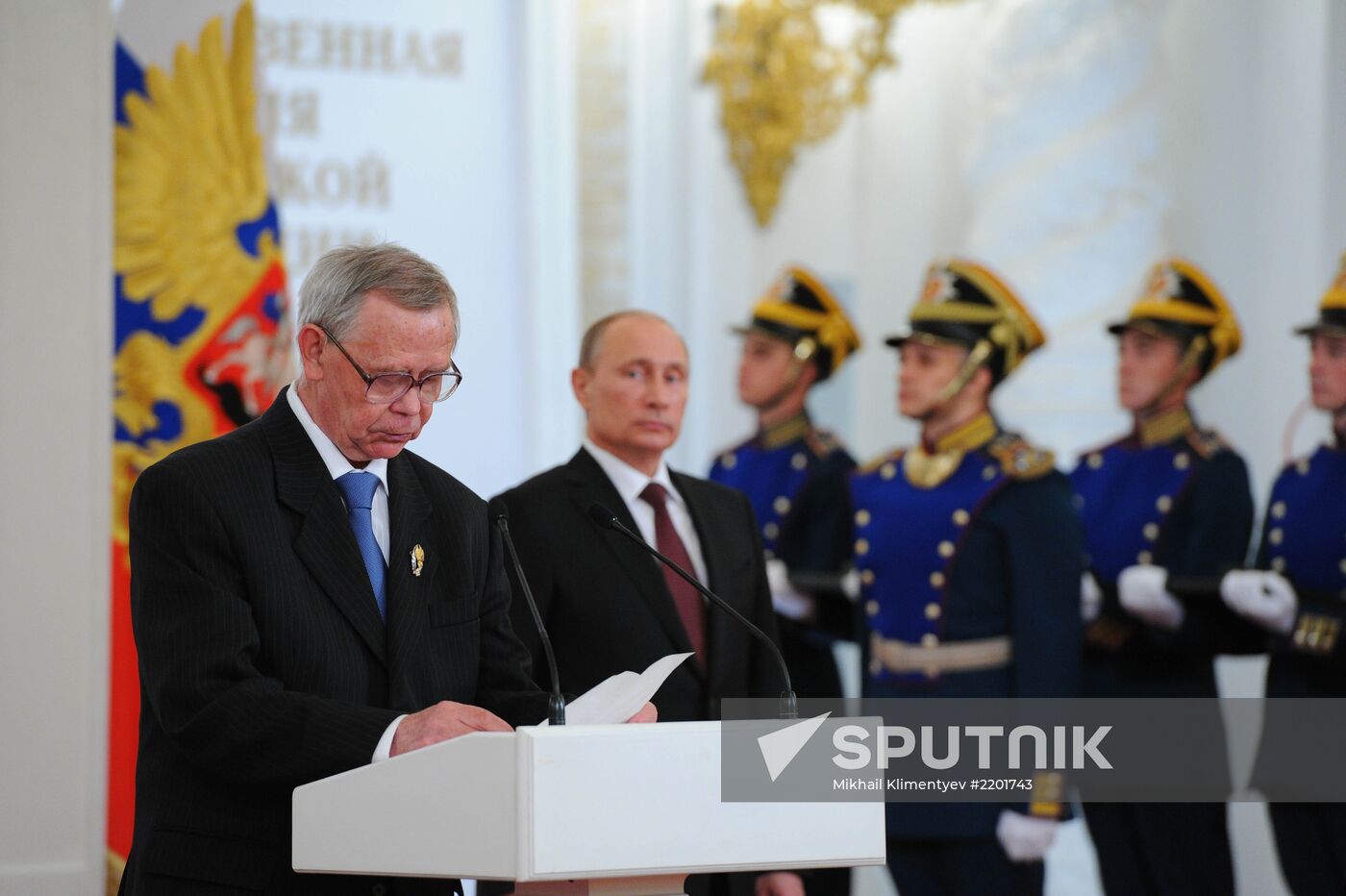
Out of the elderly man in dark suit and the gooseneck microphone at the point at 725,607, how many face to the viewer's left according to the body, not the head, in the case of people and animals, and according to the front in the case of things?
1

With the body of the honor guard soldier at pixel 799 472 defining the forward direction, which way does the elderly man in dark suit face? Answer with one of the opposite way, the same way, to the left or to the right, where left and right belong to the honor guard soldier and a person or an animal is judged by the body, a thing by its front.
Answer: to the left

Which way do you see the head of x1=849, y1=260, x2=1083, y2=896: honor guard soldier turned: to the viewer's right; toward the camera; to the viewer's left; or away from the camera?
to the viewer's left

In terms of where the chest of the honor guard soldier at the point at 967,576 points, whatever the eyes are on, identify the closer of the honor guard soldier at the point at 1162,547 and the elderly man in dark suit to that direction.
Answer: the elderly man in dark suit

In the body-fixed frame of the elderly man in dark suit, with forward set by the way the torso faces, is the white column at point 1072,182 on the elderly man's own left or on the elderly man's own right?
on the elderly man's own left

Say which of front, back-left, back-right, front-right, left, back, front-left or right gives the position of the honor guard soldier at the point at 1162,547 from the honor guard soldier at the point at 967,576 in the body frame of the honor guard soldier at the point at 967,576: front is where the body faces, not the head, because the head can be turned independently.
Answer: back

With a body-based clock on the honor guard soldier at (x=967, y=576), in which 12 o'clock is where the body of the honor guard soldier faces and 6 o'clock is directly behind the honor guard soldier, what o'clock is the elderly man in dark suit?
The elderly man in dark suit is roughly at 11 o'clock from the honor guard soldier.

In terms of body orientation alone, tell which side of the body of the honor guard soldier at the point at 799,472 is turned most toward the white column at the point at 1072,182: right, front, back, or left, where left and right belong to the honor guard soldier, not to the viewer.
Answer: back

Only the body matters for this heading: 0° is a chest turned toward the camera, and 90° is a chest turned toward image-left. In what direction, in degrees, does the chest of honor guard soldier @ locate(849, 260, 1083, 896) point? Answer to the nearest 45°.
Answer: approximately 45°

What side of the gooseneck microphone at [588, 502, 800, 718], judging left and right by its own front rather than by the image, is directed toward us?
left

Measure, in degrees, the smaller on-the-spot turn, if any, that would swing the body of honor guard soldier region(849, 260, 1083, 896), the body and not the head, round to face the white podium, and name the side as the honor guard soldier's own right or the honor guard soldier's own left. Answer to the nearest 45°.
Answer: approximately 45° to the honor guard soldier's own left
